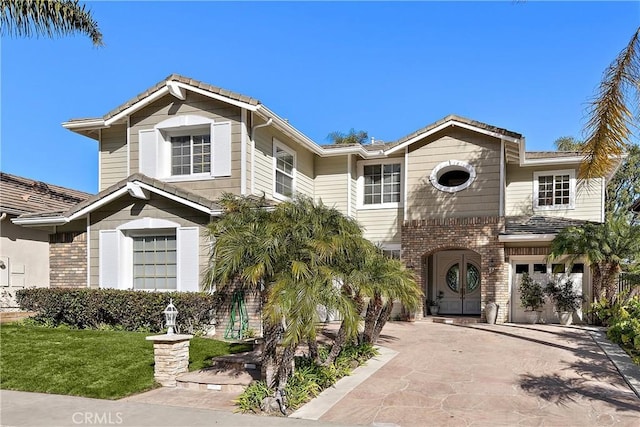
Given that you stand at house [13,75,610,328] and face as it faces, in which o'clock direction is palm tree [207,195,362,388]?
The palm tree is roughly at 12 o'clock from the house.

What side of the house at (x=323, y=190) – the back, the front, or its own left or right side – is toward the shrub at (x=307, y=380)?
front

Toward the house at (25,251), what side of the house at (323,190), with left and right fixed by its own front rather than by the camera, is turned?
right

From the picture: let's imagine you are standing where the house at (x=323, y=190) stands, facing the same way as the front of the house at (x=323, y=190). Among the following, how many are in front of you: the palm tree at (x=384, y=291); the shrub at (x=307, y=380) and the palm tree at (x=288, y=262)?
3

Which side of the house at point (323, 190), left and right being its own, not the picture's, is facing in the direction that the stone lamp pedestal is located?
front

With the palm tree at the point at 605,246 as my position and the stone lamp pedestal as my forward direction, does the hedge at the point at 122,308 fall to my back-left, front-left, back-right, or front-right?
front-right

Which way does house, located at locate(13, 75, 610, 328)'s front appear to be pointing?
toward the camera

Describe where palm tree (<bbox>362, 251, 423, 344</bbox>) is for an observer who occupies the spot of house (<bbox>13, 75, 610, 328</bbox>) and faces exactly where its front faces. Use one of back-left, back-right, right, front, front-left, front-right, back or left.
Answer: front

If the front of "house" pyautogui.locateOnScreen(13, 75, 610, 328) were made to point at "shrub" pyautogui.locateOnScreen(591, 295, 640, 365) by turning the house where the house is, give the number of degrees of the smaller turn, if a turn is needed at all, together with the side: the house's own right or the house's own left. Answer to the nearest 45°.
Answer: approximately 45° to the house's own left

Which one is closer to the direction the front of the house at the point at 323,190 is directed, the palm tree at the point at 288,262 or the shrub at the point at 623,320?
the palm tree
